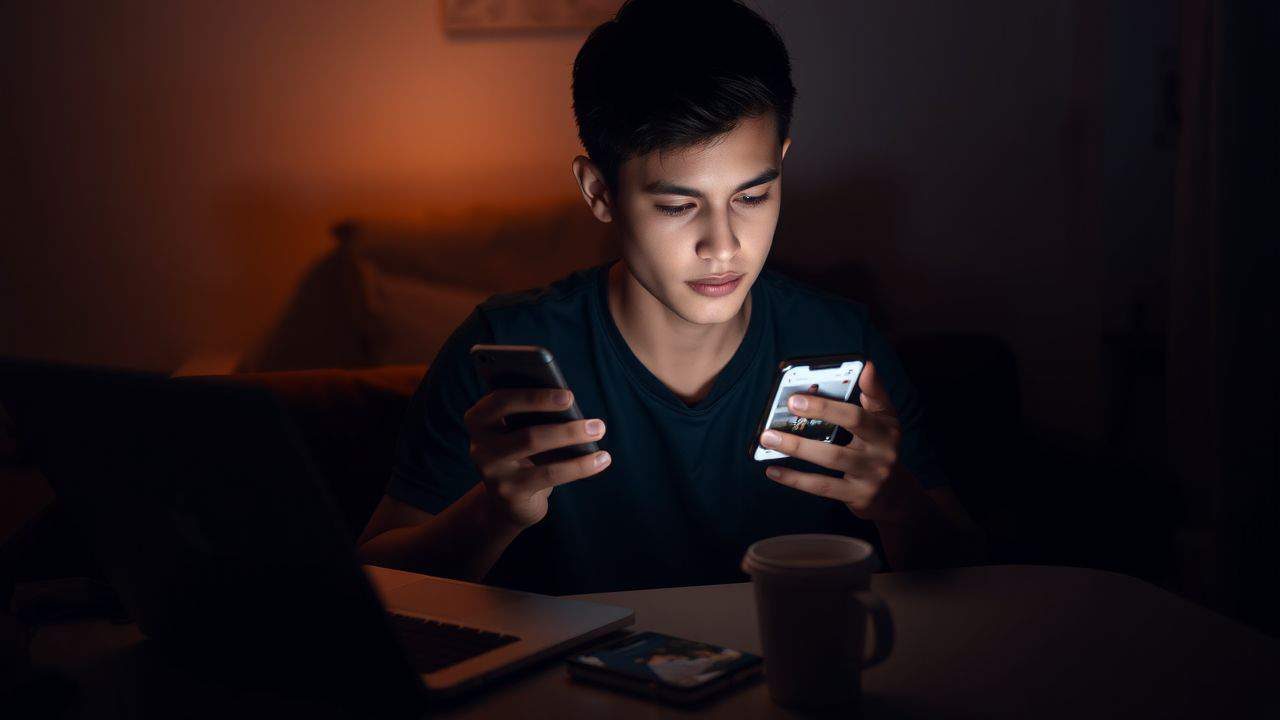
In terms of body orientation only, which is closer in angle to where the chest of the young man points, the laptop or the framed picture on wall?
the laptop

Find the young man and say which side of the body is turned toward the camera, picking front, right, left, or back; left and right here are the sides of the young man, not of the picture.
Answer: front

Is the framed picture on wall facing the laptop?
yes

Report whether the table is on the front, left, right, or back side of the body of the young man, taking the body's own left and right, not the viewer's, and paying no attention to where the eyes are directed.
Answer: front

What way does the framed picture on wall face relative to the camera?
toward the camera

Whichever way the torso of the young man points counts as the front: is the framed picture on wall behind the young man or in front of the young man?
behind

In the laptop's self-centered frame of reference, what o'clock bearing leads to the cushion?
The cushion is roughly at 11 o'clock from the laptop.

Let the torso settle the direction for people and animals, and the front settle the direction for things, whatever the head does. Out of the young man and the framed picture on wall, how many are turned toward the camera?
2

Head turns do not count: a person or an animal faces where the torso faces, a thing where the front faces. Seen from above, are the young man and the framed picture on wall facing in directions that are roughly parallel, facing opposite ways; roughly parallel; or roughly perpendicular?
roughly parallel

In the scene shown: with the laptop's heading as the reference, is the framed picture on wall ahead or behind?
ahead

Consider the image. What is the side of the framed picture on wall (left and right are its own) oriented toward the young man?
front

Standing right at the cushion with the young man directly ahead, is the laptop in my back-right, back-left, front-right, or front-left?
front-right

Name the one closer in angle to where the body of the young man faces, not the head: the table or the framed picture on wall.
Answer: the table

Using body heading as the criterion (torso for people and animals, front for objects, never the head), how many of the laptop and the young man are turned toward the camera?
1

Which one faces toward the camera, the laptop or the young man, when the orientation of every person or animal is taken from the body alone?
the young man

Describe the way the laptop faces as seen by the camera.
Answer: facing away from the viewer and to the right of the viewer

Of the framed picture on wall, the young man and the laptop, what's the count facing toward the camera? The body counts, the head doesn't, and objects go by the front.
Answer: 2

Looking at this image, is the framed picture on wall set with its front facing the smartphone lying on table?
yes
